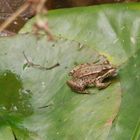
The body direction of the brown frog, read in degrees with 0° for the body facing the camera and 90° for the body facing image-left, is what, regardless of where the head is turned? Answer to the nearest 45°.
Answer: approximately 270°
